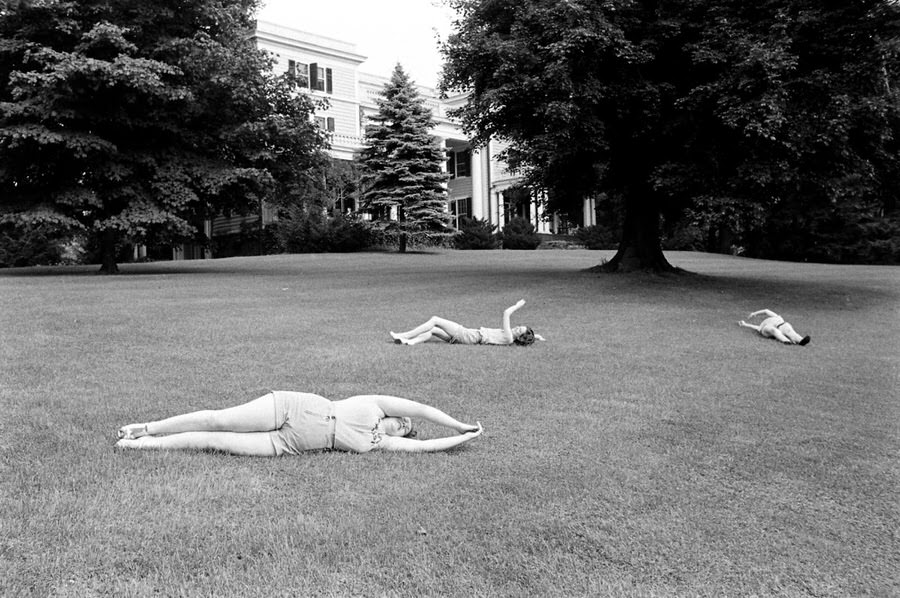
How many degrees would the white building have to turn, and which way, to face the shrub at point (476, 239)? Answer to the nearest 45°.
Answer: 0° — it already faces it

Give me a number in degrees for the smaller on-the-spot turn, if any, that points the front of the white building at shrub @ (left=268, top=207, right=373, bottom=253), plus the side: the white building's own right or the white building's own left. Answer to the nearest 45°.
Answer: approximately 45° to the white building's own right

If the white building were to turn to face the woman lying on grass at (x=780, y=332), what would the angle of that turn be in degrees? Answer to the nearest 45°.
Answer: approximately 45° to its right

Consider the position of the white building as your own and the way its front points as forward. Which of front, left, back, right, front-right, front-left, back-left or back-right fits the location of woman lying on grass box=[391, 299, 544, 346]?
front-right

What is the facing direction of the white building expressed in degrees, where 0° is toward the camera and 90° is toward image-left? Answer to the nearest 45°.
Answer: approximately 315°

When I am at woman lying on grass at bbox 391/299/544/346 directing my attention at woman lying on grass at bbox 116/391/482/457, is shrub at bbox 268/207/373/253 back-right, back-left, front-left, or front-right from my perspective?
back-right

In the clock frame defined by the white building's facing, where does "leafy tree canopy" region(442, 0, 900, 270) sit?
The leafy tree canopy is roughly at 1 o'clock from the white building.

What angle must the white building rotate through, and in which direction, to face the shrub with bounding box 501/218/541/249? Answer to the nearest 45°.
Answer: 0° — it already faces it
